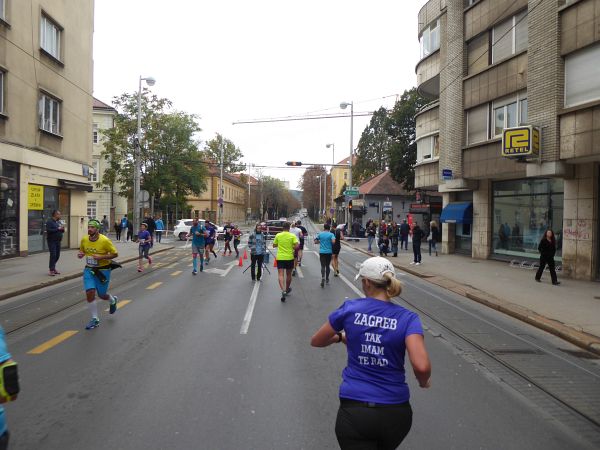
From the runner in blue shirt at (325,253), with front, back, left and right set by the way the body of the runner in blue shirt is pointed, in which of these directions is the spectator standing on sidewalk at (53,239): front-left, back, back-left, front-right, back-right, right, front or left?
left

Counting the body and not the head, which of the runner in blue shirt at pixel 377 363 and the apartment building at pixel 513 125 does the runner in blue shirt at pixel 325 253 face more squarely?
the apartment building

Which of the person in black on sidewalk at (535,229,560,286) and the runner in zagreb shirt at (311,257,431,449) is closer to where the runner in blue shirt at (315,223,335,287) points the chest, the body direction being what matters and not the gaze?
the person in black on sidewalk

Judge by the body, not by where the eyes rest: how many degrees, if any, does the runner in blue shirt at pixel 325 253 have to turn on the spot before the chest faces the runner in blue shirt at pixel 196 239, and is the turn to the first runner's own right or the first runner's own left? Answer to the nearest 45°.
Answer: approximately 45° to the first runner's own left

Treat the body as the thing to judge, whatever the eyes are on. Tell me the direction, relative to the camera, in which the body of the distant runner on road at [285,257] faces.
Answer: away from the camera

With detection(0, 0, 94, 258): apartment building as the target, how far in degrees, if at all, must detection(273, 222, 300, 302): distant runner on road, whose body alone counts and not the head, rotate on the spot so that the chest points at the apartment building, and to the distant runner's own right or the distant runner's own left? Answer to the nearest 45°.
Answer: approximately 45° to the distant runner's own left

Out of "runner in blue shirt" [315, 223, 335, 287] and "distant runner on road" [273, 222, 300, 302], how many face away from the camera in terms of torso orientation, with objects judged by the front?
2

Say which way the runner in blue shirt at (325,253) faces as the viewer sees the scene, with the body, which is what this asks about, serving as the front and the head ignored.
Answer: away from the camera

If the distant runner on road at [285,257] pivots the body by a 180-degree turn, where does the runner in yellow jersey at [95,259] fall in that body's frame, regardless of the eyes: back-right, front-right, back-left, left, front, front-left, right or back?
front-right

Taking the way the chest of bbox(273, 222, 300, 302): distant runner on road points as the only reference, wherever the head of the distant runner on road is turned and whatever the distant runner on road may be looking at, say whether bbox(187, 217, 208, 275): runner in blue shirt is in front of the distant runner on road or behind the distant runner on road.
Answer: in front

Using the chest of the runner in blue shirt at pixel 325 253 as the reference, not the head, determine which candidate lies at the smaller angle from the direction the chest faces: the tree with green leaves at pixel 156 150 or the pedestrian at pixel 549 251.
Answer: the tree with green leaves

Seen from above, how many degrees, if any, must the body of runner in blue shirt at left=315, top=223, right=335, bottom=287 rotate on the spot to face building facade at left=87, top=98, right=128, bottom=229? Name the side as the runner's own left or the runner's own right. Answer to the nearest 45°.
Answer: approximately 45° to the runner's own left

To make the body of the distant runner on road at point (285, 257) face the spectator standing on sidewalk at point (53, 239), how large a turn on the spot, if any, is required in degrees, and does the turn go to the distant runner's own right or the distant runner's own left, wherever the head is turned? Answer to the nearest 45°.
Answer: approximately 45° to the distant runner's own left

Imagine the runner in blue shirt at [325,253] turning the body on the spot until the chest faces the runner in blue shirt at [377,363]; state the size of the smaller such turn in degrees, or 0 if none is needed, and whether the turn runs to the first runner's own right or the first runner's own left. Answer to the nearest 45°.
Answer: approximately 180°

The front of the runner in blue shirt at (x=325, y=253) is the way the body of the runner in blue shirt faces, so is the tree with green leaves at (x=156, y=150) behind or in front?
in front
